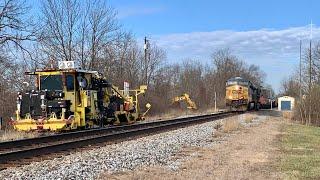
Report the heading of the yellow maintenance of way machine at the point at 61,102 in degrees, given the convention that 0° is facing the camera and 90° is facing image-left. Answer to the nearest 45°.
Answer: approximately 45°
